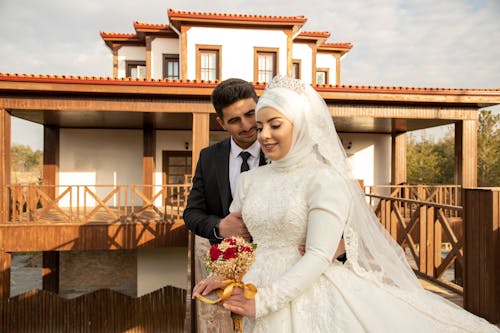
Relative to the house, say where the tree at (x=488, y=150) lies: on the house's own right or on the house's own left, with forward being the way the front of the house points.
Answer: on the house's own left

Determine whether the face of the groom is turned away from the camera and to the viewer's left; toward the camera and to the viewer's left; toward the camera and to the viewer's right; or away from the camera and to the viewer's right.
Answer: toward the camera and to the viewer's right

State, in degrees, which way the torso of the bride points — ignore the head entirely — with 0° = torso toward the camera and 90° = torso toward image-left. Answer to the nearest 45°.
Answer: approximately 45°

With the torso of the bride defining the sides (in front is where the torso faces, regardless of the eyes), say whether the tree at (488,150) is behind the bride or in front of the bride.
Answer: behind

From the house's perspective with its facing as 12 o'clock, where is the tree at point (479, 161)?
The tree is roughly at 8 o'clock from the house.

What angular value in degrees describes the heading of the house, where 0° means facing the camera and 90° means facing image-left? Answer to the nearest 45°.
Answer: approximately 0°

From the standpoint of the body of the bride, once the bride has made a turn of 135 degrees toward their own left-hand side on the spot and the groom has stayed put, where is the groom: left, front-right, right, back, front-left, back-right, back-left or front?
back-left
